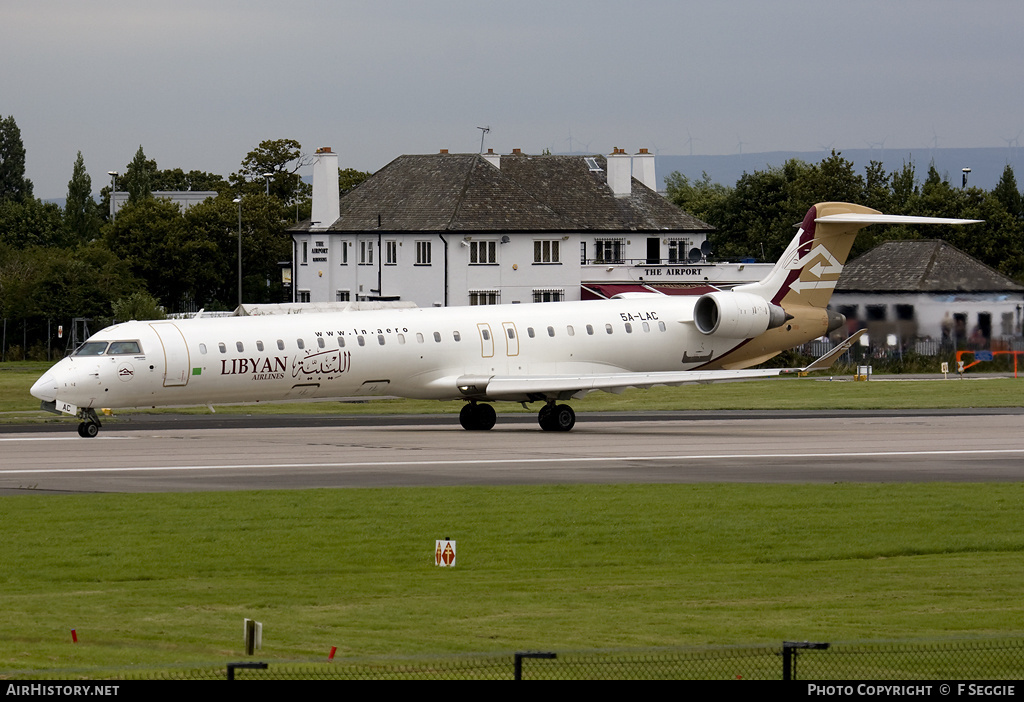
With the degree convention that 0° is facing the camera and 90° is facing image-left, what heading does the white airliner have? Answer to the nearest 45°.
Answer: approximately 45°

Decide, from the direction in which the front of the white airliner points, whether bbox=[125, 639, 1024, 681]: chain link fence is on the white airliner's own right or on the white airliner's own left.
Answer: on the white airliner's own left
